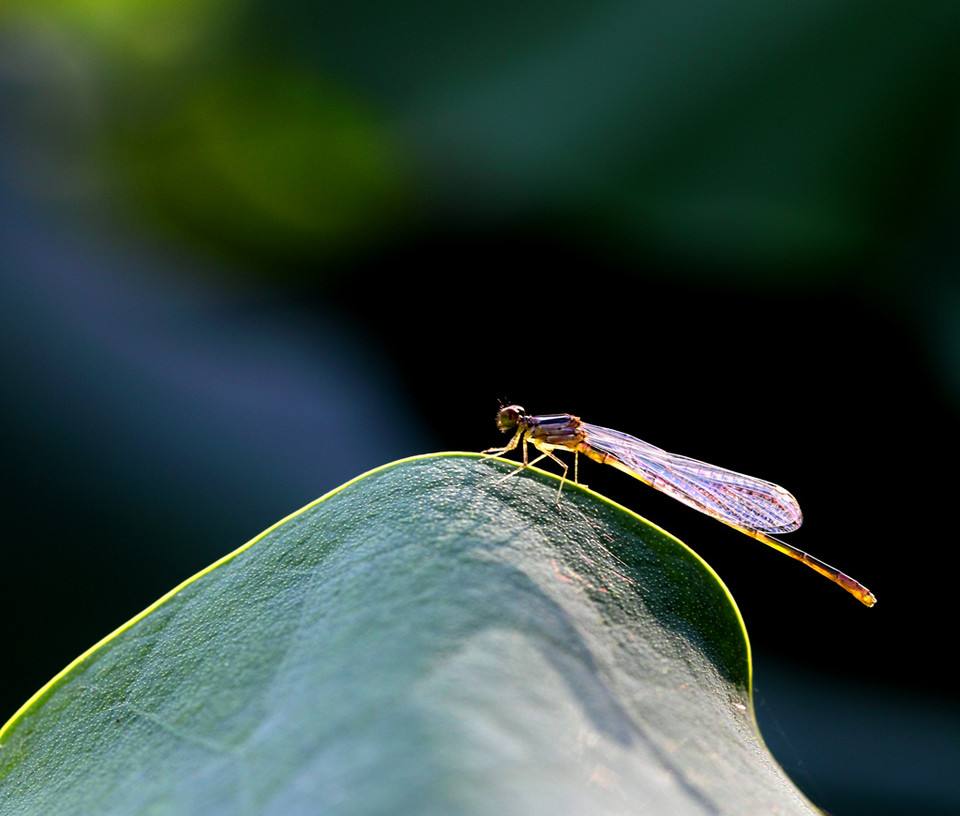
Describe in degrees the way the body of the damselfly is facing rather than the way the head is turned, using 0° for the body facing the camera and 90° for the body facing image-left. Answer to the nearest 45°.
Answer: approximately 90°
